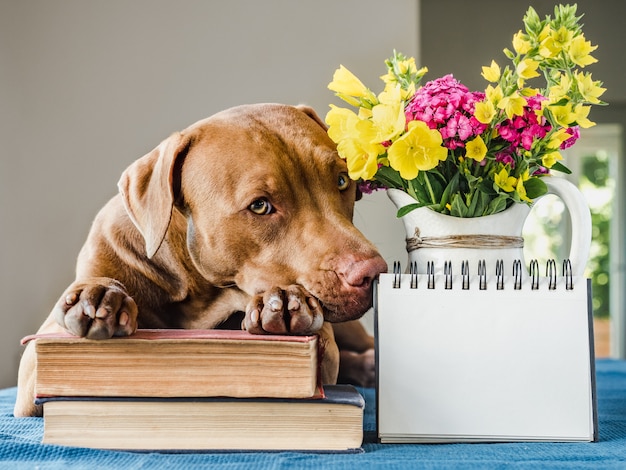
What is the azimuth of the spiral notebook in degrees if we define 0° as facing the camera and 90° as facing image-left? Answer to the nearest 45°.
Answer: approximately 0°

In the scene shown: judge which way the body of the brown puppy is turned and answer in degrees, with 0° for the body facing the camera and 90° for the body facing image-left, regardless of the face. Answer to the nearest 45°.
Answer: approximately 315°
